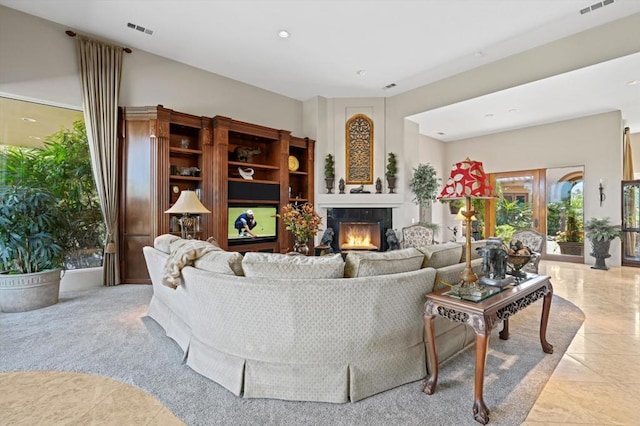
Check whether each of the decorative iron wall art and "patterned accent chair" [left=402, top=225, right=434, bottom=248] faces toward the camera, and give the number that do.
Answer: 2

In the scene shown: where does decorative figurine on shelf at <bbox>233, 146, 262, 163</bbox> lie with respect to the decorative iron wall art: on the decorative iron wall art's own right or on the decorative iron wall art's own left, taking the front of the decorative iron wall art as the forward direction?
on the decorative iron wall art's own right

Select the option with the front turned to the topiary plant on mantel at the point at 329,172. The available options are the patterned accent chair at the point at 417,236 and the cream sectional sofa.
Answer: the cream sectional sofa

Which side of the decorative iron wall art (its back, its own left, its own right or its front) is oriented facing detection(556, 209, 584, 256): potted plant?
left

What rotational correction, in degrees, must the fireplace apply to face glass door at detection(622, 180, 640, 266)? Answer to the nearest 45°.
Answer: approximately 90° to its left

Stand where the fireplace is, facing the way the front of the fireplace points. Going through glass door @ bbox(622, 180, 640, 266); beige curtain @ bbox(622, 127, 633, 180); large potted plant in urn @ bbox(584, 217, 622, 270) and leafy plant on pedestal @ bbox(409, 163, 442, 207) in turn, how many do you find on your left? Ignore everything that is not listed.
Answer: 4

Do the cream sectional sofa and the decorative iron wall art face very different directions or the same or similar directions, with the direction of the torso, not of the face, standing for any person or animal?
very different directions

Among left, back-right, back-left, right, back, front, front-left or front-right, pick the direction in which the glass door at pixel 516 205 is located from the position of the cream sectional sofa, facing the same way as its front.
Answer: front-right

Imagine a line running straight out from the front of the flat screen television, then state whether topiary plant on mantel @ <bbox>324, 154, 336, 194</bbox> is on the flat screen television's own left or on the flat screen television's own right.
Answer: on the flat screen television's own left

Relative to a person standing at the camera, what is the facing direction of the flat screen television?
facing the viewer and to the right of the viewer

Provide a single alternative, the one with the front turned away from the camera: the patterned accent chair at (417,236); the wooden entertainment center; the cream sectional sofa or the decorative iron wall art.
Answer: the cream sectional sofa

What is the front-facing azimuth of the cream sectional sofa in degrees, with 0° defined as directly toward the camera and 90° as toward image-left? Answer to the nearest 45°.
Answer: approximately 180°

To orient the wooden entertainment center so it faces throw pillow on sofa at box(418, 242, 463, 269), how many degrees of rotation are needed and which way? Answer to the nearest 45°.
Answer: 0° — it already faces it

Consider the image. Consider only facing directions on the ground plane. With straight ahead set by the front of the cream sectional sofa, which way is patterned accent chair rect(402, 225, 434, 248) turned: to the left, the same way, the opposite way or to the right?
the opposite way

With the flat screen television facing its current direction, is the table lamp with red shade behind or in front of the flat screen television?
in front
